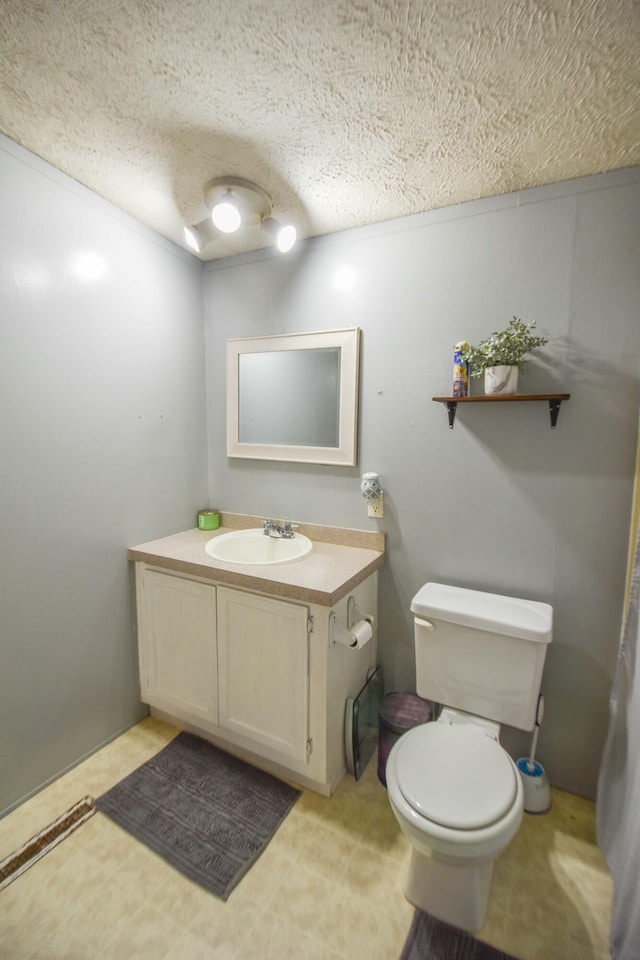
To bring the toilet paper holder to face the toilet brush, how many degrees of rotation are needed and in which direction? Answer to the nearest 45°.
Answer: approximately 45° to its left

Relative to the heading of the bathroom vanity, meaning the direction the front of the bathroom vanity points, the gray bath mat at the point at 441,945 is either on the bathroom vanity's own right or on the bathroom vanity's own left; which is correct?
on the bathroom vanity's own left

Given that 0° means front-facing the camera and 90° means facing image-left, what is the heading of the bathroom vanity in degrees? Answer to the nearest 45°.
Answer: approximately 45°

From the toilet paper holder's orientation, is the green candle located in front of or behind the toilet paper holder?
behind

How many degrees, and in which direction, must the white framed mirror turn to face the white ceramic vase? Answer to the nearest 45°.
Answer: approximately 90° to its left
